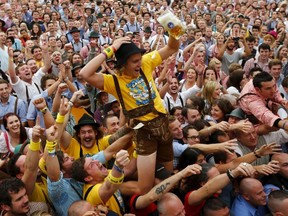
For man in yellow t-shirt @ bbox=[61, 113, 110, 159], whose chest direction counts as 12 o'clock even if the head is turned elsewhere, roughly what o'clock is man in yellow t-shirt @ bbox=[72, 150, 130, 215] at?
man in yellow t-shirt @ bbox=[72, 150, 130, 215] is roughly at 12 o'clock from man in yellow t-shirt @ bbox=[61, 113, 110, 159].

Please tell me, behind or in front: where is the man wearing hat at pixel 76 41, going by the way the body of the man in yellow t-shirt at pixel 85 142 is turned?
behind

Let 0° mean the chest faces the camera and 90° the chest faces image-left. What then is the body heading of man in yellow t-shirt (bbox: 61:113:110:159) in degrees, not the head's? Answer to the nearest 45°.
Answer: approximately 0°

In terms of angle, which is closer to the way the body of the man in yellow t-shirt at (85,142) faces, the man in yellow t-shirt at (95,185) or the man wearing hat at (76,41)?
the man in yellow t-shirt

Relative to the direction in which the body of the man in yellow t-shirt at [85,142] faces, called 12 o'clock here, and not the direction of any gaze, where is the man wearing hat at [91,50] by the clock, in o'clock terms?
The man wearing hat is roughly at 6 o'clock from the man in yellow t-shirt.
